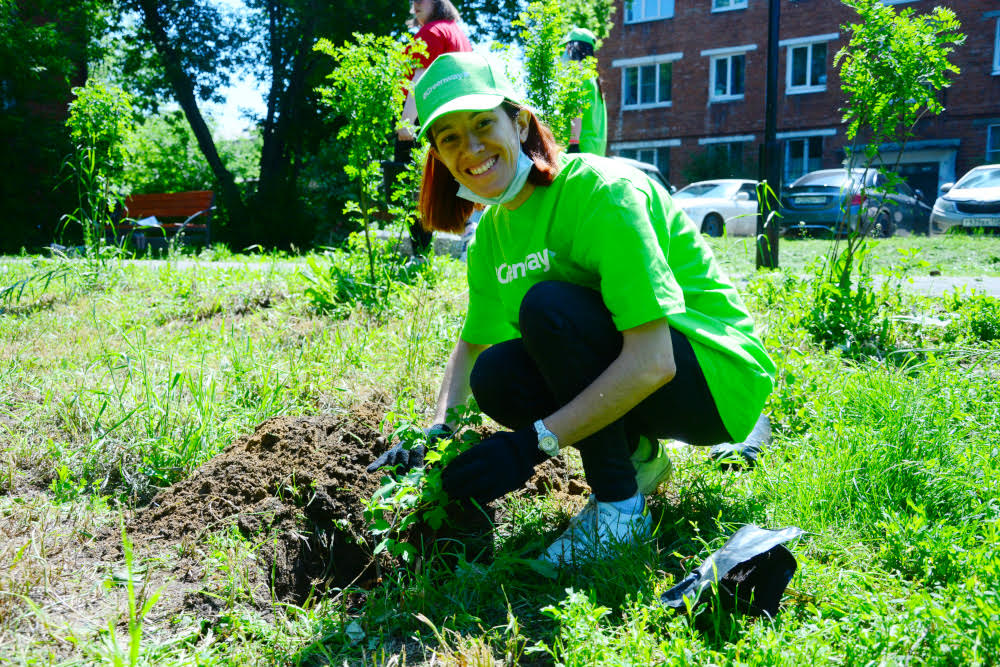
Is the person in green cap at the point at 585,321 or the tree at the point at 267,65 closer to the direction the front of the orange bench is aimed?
the person in green cap

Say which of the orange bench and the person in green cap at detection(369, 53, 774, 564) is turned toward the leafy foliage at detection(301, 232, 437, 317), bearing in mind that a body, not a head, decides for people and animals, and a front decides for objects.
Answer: the orange bench

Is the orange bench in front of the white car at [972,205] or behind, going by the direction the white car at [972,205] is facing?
in front

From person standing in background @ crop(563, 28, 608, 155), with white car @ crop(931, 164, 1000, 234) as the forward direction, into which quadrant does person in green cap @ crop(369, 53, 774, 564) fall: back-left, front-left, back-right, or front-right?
back-right

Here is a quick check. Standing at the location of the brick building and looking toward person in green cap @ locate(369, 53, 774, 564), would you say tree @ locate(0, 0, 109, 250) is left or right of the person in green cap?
right

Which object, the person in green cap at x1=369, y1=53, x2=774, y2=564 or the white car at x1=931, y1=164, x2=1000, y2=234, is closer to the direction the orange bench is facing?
the person in green cap

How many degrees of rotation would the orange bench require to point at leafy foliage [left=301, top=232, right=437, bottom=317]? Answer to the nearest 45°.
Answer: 0° — it already faces it
